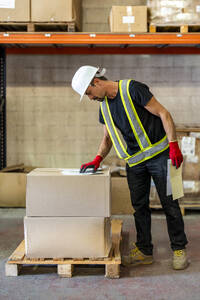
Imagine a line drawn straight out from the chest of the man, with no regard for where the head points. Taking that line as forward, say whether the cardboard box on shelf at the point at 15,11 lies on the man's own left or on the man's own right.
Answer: on the man's own right

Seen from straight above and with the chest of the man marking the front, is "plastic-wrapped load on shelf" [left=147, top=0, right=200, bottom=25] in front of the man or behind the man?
behind

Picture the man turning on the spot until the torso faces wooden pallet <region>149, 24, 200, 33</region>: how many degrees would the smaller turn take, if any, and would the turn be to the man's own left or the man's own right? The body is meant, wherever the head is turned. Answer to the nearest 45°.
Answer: approximately 135° to the man's own right

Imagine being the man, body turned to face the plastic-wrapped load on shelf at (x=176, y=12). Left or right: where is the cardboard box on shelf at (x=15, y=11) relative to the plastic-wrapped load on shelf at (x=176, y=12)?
left

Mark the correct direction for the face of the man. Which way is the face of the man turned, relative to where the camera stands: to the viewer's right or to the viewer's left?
to the viewer's left

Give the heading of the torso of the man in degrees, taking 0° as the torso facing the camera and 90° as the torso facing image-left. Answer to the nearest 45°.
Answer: approximately 45°

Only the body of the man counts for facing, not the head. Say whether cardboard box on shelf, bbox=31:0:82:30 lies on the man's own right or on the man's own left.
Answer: on the man's own right

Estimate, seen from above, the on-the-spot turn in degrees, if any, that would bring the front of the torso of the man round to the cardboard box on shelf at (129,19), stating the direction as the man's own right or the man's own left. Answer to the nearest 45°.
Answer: approximately 135° to the man's own right
